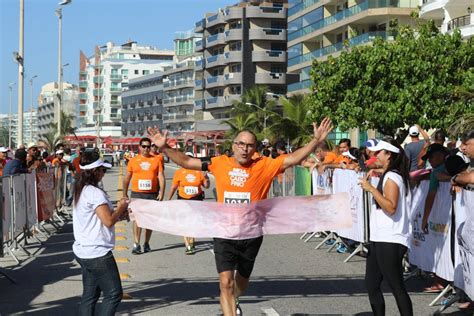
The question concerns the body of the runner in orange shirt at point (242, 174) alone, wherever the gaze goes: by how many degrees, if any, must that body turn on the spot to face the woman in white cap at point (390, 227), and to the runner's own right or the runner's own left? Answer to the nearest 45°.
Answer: approximately 90° to the runner's own left

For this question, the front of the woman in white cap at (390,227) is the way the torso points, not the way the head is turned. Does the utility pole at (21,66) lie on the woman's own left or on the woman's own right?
on the woman's own right

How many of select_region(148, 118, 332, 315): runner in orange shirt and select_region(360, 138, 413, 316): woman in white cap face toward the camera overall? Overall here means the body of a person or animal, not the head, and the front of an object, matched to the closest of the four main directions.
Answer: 1

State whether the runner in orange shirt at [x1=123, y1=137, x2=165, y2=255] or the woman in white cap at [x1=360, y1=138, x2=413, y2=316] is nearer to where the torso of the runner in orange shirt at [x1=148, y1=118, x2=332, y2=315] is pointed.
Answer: the woman in white cap

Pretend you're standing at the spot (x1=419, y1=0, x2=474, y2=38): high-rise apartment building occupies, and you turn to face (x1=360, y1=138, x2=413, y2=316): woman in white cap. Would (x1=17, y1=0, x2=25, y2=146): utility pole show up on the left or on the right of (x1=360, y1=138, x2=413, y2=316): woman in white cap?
right

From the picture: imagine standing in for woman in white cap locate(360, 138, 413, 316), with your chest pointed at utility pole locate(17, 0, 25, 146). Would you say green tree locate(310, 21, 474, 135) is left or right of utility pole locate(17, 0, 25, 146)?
right

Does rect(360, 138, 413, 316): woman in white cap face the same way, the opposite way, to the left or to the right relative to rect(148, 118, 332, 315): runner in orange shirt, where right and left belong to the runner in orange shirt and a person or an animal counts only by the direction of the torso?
to the right

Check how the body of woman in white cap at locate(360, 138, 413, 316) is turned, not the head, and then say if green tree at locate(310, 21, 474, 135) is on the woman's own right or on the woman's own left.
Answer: on the woman's own right

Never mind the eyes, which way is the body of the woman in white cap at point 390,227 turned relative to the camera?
to the viewer's left

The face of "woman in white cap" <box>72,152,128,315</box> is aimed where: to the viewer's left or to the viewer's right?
to the viewer's right

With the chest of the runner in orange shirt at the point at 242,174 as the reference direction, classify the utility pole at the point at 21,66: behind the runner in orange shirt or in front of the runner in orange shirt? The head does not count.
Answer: behind

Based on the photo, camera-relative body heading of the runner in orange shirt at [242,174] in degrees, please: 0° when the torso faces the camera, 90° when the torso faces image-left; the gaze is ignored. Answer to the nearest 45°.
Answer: approximately 0°

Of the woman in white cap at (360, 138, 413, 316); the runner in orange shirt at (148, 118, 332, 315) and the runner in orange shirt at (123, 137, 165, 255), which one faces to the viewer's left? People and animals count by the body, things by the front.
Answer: the woman in white cap
